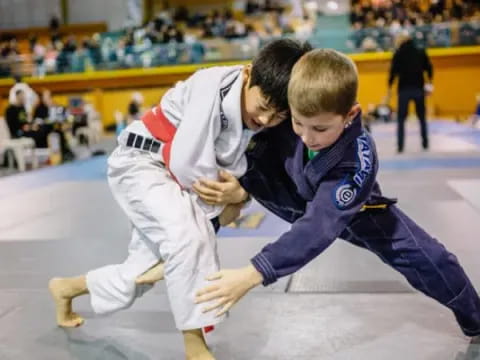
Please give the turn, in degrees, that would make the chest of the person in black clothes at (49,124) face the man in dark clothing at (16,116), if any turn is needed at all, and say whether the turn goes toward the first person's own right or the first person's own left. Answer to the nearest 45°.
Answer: approximately 135° to the first person's own right

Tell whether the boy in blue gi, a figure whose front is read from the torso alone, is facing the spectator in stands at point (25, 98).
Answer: no

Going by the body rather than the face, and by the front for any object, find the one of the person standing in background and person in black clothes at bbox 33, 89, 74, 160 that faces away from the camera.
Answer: the person standing in background

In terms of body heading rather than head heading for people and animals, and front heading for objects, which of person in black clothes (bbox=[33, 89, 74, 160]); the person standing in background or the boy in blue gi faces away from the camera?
the person standing in background

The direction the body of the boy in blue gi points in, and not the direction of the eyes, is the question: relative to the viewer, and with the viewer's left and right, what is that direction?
facing the viewer and to the left of the viewer

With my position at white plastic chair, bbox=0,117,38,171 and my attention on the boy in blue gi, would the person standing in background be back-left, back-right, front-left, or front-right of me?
front-left

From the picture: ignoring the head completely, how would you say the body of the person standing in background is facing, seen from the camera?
away from the camera

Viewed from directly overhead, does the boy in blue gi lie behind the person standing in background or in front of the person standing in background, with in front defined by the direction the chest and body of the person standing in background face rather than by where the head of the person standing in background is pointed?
behind

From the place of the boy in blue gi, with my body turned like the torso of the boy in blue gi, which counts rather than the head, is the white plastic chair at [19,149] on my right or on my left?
on my right

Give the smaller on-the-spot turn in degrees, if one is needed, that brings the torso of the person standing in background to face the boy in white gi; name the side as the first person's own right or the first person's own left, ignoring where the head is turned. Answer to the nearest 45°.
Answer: approximately 180°

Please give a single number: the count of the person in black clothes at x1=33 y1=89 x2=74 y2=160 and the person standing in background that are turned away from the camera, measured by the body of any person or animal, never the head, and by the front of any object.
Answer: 1

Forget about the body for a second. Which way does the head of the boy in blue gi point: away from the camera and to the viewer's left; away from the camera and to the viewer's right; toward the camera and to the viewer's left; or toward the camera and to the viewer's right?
toward the camera and to the viewer's left

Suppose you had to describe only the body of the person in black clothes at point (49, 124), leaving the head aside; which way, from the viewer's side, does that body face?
to the viewer's right

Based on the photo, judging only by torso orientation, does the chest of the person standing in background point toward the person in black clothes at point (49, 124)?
no

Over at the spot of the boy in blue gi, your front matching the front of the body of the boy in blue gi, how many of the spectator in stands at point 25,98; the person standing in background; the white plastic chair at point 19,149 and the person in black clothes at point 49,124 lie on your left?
0

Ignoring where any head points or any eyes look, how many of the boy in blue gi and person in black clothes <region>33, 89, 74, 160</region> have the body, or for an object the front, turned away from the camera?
0
